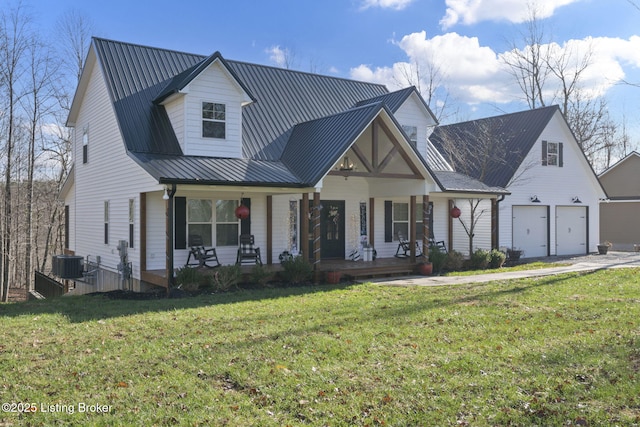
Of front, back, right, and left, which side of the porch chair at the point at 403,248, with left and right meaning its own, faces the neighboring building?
left

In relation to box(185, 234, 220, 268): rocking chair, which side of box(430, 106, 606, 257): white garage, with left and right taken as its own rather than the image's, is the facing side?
right

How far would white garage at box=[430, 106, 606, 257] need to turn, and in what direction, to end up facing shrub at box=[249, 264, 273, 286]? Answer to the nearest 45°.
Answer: approximately 90° to its right

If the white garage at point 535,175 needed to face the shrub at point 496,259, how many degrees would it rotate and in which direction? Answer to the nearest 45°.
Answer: approximately 45° to its right

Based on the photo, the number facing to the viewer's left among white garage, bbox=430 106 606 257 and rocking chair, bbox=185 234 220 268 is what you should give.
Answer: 0

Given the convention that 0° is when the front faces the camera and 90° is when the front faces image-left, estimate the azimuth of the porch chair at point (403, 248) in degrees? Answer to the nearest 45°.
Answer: approximately 315°

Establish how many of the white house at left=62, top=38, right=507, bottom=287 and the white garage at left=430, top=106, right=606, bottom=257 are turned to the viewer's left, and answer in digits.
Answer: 0

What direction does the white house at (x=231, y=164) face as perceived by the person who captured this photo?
facing the viewer and to the right of the viewer

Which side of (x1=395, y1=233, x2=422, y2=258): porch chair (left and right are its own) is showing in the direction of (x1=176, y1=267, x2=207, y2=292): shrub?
right

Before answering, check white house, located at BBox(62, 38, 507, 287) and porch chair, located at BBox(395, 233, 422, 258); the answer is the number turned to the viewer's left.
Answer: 0

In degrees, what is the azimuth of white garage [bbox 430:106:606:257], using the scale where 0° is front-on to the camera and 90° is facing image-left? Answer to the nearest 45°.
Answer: approximately 315°
